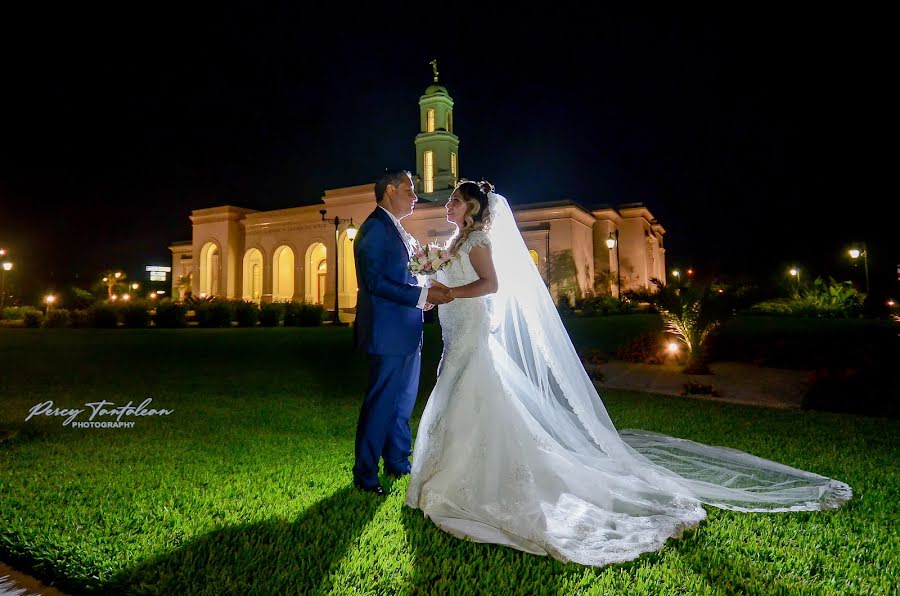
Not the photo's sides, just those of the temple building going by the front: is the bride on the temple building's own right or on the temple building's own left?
on the temple building's own left

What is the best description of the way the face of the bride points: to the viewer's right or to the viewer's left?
to the viewer's left

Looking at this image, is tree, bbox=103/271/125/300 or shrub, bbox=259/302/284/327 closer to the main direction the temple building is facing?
the shrub

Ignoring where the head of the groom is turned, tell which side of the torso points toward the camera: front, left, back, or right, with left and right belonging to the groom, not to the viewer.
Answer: right

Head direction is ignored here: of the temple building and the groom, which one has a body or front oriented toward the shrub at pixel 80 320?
the temple building

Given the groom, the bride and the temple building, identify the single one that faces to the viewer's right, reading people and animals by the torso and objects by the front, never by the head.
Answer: the groom

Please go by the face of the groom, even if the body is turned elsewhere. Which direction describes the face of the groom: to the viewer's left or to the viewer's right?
to the viewer's right

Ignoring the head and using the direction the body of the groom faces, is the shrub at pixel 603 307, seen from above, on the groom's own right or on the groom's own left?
on the groom's own left

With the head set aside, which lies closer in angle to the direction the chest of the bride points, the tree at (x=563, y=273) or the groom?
the groom

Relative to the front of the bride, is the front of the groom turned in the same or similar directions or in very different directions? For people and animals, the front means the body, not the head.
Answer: very different directions

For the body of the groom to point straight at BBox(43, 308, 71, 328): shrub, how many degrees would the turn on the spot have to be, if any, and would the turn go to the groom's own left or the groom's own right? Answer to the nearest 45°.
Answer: approximately 135° to the groom's own left

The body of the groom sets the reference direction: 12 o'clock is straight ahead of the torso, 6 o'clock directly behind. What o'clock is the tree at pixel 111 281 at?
The tree is roughly at 8 o'clock from the groom.

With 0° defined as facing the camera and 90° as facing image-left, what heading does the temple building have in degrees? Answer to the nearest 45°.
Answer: approximately 45°

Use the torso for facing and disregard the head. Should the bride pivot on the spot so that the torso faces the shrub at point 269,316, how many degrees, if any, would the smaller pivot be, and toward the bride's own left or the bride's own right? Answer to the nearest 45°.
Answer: approximately 45° to the bride's own right

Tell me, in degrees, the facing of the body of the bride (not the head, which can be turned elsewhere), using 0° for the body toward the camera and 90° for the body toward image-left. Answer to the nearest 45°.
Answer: approximately 90°
